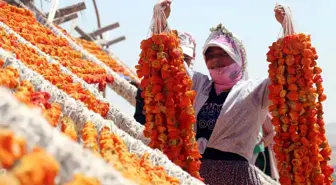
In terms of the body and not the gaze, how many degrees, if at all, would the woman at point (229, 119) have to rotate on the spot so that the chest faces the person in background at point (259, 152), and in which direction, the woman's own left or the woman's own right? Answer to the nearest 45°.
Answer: approximately 135° to the woman's own right

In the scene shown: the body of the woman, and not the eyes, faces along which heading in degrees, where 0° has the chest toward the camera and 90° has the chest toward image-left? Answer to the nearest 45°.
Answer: approximately 45°

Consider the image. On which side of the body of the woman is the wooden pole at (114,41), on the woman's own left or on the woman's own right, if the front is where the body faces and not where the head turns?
on the woman's own right

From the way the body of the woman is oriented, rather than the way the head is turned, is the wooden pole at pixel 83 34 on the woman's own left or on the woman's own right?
on the woman's own right

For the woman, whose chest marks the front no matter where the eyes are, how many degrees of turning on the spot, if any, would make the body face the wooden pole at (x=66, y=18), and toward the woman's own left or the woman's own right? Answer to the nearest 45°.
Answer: approximately 90° to the woman's own right

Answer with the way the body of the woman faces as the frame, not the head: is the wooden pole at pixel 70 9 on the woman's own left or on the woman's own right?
on the woman's own right

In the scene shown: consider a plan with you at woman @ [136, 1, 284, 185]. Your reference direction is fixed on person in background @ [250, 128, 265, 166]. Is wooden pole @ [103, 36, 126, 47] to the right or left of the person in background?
left
